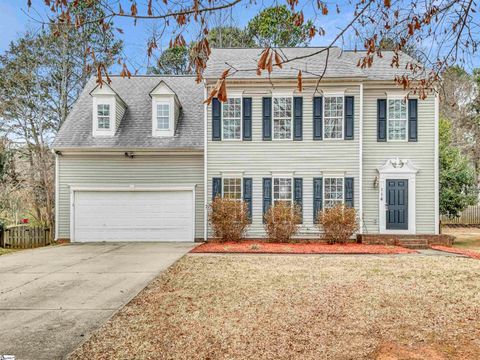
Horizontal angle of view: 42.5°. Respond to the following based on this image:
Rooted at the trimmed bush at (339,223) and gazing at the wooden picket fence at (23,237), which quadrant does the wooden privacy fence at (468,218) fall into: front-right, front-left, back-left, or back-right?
back-right

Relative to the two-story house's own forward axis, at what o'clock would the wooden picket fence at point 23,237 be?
The wooden picket fence is roughly at 3 o'clock from the two-story house.

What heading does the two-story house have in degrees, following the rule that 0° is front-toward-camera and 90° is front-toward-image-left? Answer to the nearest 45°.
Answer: approximately 0°

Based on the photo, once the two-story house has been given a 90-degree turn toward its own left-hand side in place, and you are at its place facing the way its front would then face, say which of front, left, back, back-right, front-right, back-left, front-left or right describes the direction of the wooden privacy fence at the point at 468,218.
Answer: front-left
